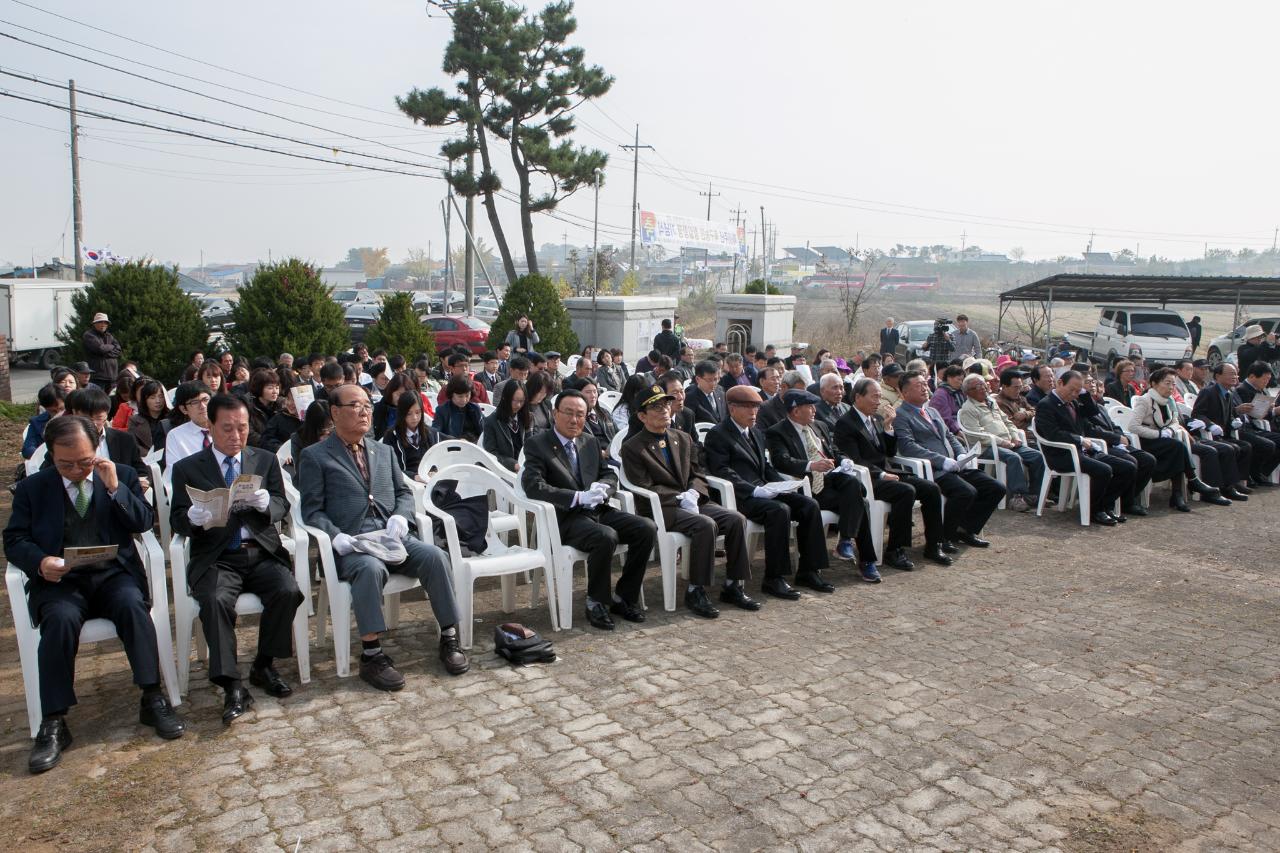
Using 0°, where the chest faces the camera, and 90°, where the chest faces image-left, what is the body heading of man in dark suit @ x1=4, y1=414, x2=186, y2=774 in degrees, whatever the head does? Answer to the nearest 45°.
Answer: approximately 0°

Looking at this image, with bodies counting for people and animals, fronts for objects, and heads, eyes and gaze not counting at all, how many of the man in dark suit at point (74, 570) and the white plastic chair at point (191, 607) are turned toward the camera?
2

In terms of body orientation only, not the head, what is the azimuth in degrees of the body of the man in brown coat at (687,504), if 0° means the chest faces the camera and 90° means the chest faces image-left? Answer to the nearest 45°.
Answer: approximately 315°

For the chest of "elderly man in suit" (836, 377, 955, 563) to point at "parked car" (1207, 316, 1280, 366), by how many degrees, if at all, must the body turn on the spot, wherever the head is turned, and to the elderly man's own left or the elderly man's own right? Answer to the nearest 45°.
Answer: approximately 135° to the elderly man's own left

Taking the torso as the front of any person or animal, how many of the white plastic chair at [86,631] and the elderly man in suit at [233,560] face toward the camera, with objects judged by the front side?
2

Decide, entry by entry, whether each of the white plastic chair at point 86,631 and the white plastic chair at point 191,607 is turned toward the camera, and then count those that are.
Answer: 2

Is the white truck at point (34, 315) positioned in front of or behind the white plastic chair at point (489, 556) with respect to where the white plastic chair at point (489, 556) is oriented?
behind

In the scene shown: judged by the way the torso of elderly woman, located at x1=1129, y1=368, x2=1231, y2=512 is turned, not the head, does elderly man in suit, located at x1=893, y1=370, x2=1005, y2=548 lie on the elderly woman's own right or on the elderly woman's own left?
on the elderly woman's own right

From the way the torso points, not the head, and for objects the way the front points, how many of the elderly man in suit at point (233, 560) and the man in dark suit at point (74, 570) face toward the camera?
2

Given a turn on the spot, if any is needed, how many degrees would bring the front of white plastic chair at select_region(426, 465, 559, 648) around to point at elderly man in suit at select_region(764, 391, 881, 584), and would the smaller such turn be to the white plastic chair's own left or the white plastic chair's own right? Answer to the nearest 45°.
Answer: approximately 90° to the white plastic chair's own left
